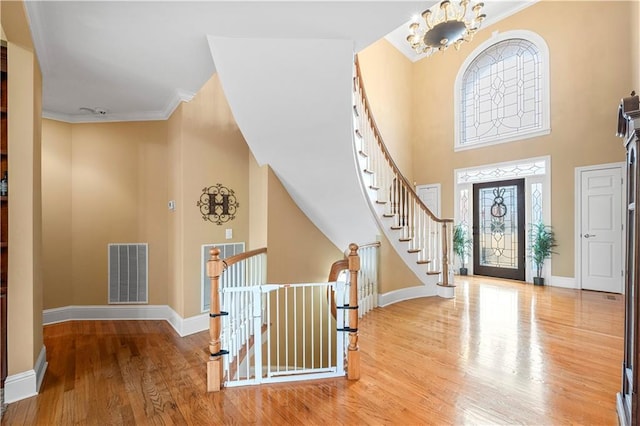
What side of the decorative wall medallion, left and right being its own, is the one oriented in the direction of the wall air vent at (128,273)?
right

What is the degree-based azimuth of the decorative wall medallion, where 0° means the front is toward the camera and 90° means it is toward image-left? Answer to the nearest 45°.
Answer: approximately 0°

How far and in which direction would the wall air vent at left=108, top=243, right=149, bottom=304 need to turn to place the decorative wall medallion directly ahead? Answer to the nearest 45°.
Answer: approximately 45° to its left

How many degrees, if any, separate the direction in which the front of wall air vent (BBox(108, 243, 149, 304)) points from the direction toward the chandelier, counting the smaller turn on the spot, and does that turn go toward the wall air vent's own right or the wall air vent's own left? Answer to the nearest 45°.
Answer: approximately 45° to the wall air vent's own left

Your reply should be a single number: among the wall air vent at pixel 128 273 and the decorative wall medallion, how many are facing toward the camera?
2

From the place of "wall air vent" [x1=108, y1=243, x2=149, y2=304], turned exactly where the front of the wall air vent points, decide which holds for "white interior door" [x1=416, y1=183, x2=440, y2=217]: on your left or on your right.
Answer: on your left

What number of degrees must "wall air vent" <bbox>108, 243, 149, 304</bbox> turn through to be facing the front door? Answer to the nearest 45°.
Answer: approximately 90° to its left

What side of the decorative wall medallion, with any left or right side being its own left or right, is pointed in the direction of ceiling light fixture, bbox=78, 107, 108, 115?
right

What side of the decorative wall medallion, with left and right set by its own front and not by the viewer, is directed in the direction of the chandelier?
left
